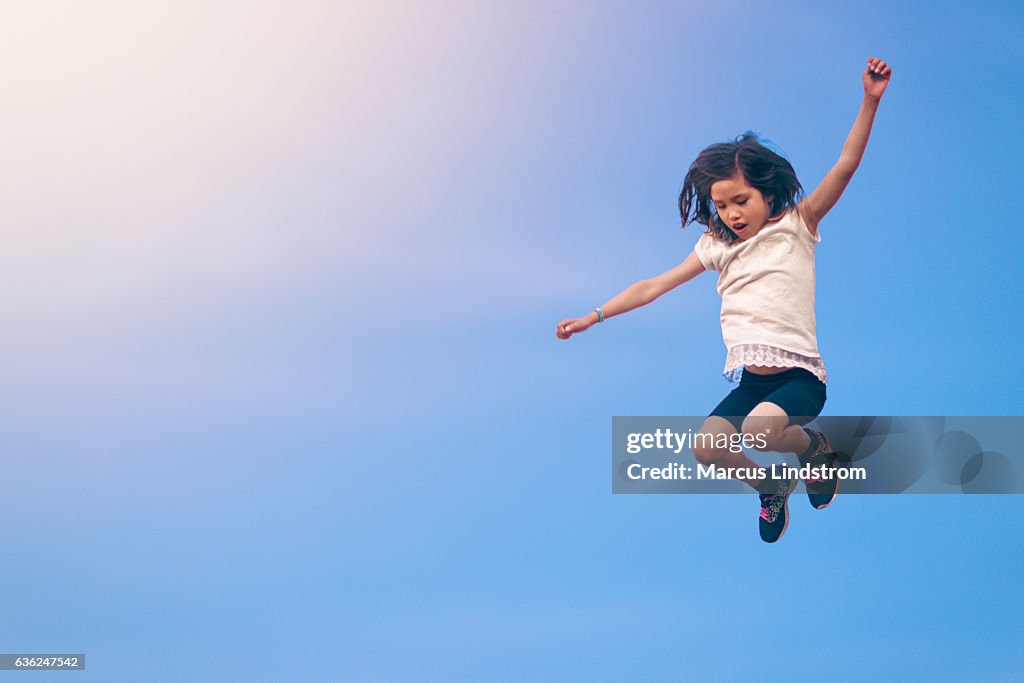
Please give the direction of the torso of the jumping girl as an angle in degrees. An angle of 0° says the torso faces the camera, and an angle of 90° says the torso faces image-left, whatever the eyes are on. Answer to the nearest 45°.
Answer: approximately 45°
